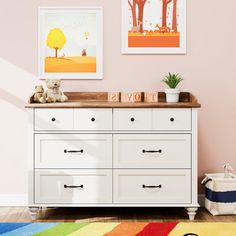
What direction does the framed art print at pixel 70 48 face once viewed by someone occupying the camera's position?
facing the viewer

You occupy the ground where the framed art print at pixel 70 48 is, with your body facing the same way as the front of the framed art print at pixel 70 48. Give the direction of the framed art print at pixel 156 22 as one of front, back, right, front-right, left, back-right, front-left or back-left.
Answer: left

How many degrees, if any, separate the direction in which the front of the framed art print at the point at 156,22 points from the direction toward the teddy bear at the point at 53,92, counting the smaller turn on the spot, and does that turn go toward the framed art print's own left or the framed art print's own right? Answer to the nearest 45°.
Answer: approximately 90° to the framed art print's own right

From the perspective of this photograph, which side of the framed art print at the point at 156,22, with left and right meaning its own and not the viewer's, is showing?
front

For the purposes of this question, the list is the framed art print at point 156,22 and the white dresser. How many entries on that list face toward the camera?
2
